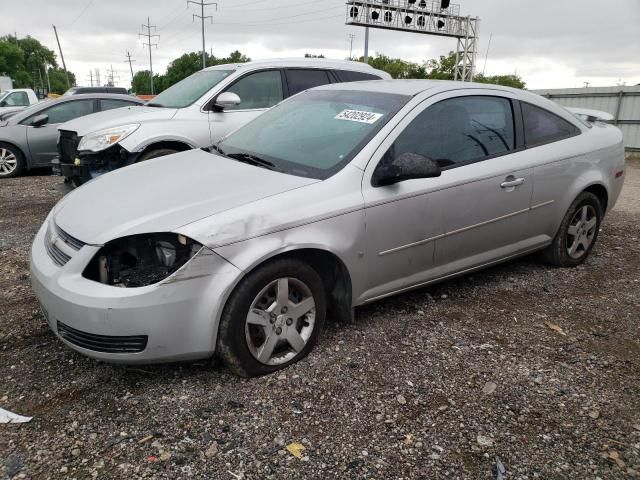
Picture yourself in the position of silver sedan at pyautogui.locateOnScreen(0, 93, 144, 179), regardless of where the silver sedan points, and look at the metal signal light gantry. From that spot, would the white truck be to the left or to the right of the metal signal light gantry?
left

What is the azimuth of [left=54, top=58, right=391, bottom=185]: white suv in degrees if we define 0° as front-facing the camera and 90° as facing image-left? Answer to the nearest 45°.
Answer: approximately 45°

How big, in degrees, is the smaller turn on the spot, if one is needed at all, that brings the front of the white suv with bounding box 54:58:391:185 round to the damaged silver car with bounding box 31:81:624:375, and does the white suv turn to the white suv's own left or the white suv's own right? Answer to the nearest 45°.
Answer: approximately 45° to the white suv's own left

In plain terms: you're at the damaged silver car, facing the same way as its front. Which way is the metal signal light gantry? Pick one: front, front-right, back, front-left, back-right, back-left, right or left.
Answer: back-right

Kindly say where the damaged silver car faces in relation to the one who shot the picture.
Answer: facing the viewer and to the left of the viewer

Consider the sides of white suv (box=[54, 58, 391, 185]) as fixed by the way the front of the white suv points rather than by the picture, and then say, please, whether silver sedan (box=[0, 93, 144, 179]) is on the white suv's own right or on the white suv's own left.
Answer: on the white suv's own right

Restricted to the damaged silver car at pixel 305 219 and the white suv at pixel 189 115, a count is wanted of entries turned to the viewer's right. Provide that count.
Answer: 0

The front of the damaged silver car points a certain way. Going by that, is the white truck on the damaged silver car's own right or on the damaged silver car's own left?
on the damaged silver car's own right
